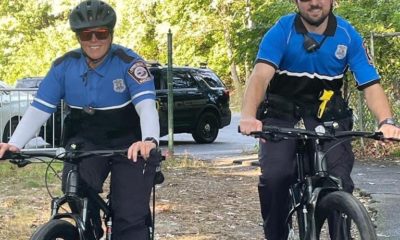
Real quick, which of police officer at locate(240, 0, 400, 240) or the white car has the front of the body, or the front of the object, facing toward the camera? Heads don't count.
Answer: the police officer

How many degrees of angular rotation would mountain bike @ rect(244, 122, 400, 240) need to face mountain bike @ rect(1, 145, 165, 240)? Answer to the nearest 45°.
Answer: approximately 135° to its right

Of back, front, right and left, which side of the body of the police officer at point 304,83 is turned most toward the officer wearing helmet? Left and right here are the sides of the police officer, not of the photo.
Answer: right

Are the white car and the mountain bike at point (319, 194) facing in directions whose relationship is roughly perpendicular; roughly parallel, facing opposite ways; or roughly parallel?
roughly perpendicular

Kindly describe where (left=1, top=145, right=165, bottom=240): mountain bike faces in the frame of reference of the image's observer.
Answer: facing the viewer and to the left of the viewer

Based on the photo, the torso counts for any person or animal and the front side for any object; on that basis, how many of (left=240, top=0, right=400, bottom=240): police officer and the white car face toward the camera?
1

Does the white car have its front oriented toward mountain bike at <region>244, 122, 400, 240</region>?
no

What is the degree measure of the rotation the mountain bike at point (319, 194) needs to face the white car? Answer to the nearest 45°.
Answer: approximately 180°

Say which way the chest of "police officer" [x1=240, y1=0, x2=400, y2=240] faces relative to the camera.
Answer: toward the camera

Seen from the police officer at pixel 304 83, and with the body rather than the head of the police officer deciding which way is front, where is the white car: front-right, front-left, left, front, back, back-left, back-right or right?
back-right

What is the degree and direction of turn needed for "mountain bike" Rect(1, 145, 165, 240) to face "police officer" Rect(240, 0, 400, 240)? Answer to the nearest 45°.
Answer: approximately 135° to its left

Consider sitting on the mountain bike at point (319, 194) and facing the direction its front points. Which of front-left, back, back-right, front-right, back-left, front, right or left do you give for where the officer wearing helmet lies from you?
back-right

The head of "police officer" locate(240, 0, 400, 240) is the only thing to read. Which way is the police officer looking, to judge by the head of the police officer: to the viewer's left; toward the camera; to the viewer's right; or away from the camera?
toward the camera

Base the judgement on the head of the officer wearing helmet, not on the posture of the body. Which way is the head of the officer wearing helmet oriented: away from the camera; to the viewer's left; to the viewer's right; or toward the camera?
toward the camera
